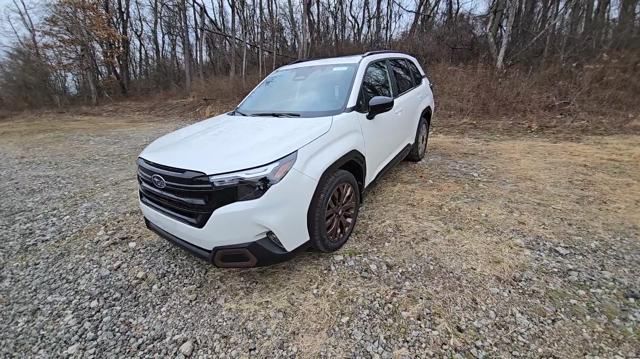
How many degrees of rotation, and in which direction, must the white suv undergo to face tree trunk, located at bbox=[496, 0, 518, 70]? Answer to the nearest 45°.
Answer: approximately 180°

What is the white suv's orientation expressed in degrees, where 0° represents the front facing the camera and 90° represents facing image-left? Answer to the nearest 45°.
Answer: approximately 45°
